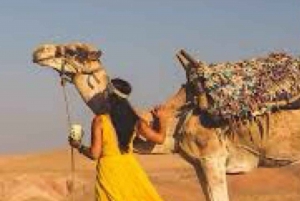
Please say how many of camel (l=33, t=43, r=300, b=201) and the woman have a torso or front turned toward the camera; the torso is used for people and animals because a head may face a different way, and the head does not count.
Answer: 0

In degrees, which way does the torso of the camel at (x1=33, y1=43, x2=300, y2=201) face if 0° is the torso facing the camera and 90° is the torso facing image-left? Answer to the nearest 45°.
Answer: approximately 90°

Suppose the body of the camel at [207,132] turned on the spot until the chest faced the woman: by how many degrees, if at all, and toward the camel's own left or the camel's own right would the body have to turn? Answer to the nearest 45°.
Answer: approximately 45° to the camel's own left

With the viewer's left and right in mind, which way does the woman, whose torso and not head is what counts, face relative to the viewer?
facing away from the viewer and to the left of the viewer

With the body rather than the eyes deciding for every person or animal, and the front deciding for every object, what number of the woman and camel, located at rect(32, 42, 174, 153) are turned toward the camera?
0

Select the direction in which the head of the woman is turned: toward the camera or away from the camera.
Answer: away from the camera
